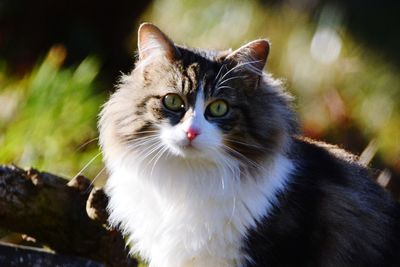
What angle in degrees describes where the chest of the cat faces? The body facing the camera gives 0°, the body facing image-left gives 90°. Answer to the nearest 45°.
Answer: approximately 45°
